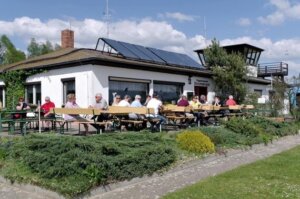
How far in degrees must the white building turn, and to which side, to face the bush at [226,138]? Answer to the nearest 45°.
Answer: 0° — it already faces it

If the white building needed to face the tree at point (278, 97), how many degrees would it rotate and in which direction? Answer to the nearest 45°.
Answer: approximately 45° to its left

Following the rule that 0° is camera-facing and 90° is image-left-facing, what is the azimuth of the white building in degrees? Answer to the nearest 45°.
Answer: approximately 315°

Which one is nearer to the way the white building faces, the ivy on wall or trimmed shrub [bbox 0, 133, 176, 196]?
the trimmed shrub

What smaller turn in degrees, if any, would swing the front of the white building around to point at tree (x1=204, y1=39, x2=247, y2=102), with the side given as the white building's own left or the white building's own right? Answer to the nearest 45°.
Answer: approximately 90° to the white building's own left
